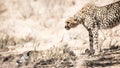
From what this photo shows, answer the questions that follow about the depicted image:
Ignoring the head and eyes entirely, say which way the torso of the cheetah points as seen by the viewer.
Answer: to the viewer's left

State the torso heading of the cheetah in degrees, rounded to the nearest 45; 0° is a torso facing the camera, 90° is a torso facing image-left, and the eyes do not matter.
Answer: approximately 90°
